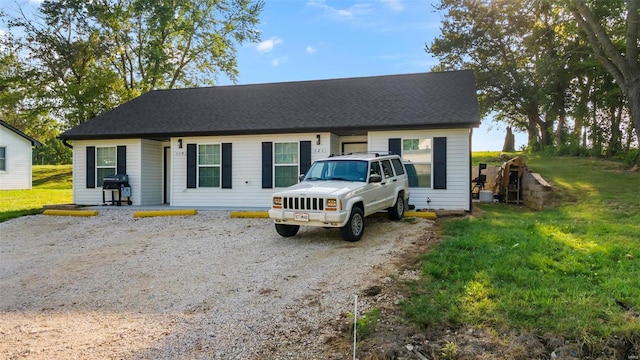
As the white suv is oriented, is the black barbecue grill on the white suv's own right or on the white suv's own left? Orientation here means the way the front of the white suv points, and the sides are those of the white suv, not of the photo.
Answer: on the white suv's own right

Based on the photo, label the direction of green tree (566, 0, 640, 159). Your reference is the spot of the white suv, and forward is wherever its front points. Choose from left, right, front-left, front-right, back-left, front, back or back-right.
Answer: back

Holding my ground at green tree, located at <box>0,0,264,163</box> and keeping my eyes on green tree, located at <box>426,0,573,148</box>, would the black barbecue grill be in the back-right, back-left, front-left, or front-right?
front-right

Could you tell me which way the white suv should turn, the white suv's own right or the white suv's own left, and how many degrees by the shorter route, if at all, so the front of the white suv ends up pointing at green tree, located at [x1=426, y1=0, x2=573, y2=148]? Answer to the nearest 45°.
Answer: approximately 180°

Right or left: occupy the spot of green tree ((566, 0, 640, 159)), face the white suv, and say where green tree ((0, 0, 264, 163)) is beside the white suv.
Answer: right

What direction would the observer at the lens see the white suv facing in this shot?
facing the viewer and to the left of the viewer

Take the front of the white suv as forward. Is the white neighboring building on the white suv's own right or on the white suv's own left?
on the white suv's own right

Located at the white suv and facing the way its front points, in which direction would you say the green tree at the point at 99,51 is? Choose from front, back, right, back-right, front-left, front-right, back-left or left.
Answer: right

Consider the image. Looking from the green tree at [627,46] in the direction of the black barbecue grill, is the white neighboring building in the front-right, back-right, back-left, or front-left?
front-right

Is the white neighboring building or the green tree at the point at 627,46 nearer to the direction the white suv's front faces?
the white neighboring building

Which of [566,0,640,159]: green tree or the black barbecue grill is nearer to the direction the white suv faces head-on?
the black barbecue grill
